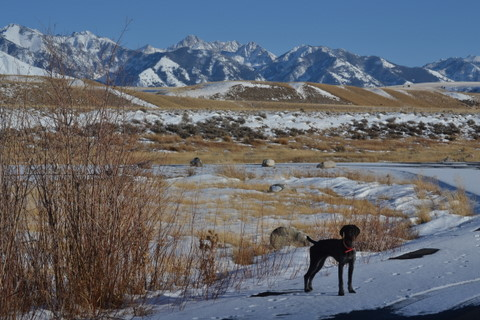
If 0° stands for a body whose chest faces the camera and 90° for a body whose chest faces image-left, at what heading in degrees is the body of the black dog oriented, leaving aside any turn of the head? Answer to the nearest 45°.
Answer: approximately 315°
